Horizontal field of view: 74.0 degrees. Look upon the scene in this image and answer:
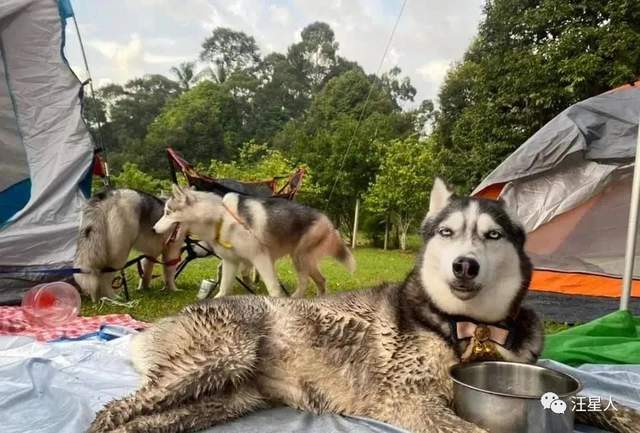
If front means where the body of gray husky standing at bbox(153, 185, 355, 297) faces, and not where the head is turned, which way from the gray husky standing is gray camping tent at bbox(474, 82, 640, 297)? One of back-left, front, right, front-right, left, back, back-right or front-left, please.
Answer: back

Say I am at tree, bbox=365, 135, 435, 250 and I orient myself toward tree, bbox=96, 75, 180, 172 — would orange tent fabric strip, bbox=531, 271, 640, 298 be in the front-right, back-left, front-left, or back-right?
back-left

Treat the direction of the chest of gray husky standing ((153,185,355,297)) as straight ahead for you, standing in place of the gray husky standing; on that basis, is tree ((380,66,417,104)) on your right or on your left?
on your right

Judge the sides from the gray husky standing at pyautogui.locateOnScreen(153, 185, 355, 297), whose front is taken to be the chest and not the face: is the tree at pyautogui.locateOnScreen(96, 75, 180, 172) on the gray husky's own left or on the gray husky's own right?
on the gray husky's own right

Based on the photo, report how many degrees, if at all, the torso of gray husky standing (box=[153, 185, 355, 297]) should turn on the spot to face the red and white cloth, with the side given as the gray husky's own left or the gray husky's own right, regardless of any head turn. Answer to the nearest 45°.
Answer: approximately 45° to the gray husky's own left

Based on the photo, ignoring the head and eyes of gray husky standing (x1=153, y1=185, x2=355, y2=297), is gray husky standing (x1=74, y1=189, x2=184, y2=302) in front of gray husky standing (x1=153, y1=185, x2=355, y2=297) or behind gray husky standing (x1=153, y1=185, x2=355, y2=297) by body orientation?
in front

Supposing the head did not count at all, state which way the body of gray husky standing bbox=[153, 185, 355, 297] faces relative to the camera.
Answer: to the viewer's left

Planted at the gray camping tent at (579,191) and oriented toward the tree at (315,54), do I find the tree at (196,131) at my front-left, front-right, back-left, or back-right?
front-left
